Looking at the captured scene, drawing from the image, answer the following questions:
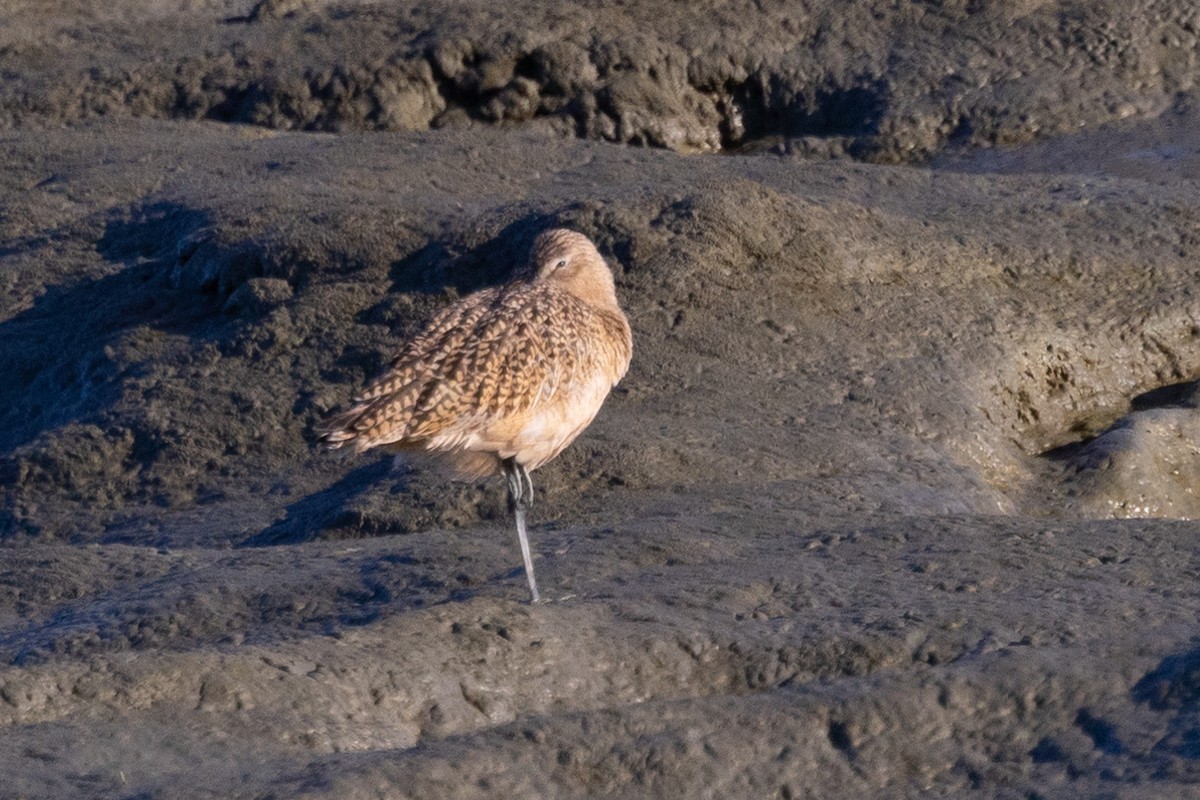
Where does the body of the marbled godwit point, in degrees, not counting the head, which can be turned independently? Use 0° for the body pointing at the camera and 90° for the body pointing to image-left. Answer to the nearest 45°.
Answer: approximately 270°

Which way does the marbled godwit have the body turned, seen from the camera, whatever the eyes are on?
to the viewer's right
